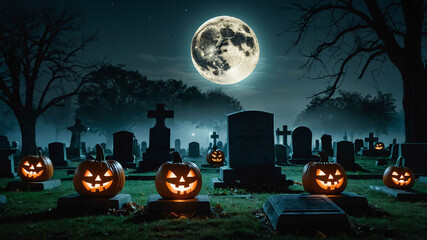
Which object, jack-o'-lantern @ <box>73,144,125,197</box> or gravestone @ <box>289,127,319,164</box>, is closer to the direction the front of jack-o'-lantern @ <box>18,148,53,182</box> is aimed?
the jack-o'-lantern

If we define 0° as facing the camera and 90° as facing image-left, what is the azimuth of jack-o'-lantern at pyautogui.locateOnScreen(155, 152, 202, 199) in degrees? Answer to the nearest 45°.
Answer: approximately 0°

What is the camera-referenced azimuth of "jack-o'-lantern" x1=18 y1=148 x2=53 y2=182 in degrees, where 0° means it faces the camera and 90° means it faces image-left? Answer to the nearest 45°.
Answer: approximately 45°

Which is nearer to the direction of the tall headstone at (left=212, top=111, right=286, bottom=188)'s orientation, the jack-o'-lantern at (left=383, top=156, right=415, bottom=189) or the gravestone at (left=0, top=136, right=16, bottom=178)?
the jack-o'-lantern

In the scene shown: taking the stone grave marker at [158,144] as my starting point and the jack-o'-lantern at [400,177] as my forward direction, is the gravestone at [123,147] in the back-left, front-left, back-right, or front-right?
back-right

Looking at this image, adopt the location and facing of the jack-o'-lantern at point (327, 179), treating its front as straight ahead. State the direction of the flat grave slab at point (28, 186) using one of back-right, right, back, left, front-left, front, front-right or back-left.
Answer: back-right

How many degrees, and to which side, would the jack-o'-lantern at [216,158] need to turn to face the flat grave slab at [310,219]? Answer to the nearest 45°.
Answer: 0° — it already faces it

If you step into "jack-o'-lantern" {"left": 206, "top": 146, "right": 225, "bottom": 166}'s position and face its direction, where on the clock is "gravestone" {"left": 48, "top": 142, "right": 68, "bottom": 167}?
The gravestone is roughly at 3 o'clock from the jack-o'-lantern.
